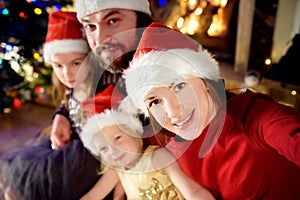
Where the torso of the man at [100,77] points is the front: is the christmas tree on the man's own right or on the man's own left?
on the man's own right

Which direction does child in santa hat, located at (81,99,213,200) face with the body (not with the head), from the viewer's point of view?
toward the camera

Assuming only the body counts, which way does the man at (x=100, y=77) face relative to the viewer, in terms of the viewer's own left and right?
facing the viewer and to the left of the viewer
